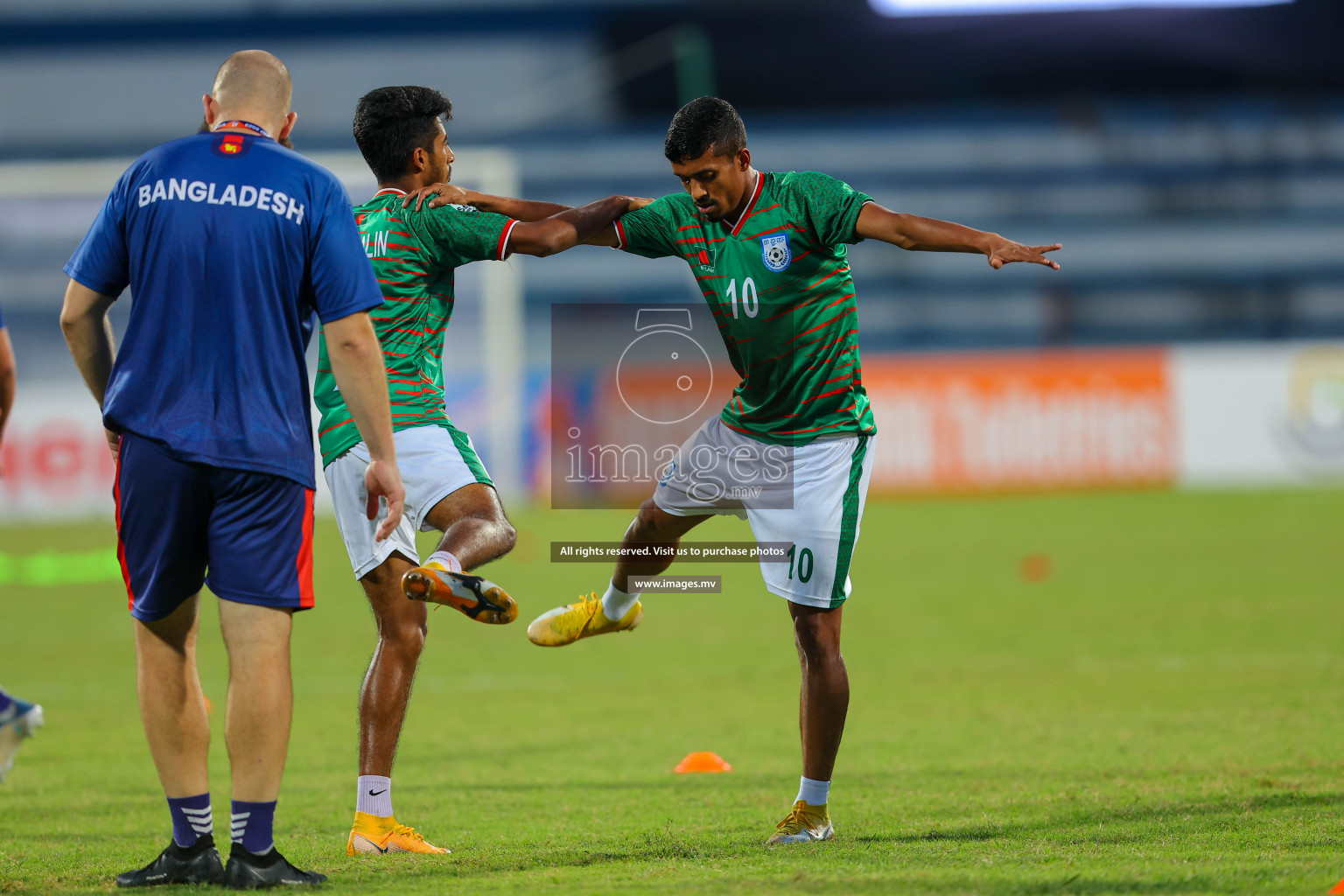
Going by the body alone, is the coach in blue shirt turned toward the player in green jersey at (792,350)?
no

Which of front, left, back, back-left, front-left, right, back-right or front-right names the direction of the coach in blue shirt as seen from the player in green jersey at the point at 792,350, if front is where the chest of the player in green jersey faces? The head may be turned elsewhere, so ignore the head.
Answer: front

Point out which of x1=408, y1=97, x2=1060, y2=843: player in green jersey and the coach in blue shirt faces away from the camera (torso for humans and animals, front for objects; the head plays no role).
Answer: the coach in blue shirt

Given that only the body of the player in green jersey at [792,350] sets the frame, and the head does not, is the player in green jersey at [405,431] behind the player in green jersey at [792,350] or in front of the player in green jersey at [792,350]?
in front

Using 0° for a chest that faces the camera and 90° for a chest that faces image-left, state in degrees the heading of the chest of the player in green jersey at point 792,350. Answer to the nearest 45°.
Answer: approximately 45°

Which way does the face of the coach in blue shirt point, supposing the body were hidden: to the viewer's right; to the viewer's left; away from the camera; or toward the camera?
away from the camera

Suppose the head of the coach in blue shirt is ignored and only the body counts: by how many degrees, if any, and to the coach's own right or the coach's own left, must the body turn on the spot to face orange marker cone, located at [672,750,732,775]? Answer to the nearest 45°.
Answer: approximately 45° to the coach's own right

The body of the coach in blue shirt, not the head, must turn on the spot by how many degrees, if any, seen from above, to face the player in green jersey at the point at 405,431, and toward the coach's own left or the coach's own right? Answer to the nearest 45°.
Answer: approximately 45° to the coach's own right

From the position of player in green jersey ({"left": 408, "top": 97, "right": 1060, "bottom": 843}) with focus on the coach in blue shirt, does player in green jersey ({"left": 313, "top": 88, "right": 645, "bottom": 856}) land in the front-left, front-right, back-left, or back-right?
front-right

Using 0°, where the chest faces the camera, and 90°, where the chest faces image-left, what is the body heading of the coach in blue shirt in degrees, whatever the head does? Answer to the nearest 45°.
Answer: approximately 180°

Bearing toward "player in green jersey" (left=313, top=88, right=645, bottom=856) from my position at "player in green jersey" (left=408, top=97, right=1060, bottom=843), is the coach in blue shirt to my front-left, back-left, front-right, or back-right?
front-left

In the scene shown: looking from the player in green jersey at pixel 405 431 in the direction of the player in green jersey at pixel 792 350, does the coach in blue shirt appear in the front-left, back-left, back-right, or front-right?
back-right

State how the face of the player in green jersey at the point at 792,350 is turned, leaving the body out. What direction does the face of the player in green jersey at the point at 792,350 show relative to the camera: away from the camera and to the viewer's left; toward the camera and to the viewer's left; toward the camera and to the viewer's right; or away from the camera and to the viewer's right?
toward the camera and to the viewer's left
